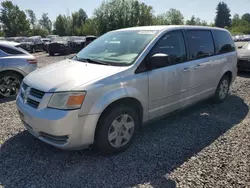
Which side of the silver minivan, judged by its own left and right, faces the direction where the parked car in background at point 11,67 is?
right

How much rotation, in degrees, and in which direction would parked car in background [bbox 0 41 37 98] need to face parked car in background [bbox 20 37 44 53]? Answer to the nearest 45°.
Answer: approximately 90° to its right

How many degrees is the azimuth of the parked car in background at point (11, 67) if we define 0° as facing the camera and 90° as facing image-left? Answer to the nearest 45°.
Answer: approximately 90°

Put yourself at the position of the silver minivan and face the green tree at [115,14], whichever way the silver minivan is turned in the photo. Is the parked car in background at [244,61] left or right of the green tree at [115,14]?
right

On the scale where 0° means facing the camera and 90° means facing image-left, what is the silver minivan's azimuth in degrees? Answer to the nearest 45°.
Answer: approximately 45°

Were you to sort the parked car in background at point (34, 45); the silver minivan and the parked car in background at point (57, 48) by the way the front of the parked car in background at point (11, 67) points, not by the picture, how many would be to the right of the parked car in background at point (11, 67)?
2

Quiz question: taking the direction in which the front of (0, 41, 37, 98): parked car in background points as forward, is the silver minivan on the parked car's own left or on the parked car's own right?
on the parked car's own left

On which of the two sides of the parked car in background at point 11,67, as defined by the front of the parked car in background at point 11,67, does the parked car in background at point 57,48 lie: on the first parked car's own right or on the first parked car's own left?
on the first parked car's own right
